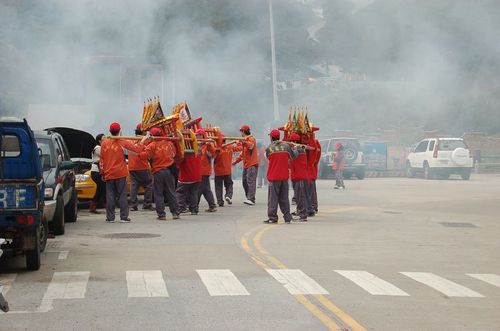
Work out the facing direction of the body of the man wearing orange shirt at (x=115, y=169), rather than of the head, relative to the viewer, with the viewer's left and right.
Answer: facing away from the viewer

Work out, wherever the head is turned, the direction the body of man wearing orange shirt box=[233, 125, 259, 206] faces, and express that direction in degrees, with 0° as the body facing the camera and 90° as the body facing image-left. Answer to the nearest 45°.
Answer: approximately 90°

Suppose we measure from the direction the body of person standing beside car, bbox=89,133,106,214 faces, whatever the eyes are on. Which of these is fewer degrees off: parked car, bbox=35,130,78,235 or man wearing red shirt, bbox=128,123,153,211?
the man wearing red shirt

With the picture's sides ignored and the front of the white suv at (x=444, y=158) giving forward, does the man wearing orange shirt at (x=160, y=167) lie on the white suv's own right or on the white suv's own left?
on the white suv's own left

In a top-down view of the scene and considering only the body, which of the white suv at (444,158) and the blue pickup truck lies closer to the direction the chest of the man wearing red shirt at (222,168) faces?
the white suv

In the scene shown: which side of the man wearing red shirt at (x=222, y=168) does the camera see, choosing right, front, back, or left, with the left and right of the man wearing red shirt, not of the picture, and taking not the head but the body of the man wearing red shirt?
back

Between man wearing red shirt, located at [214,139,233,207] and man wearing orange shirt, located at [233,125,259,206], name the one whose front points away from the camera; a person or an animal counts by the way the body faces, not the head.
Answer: man wearing red shirt, located at [214,139,233,207]

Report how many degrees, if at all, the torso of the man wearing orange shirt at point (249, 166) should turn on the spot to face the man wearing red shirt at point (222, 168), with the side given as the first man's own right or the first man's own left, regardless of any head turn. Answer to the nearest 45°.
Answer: approximately 45° to the first man's own left
